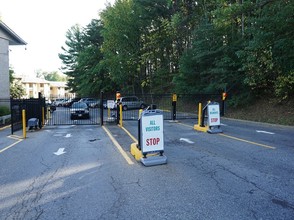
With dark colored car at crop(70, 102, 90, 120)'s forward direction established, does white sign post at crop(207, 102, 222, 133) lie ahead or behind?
ahead

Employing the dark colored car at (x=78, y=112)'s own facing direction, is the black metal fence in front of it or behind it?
in front

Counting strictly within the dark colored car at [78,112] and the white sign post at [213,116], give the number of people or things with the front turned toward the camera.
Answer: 2

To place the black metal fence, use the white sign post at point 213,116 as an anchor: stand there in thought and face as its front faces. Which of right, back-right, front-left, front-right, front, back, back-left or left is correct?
right

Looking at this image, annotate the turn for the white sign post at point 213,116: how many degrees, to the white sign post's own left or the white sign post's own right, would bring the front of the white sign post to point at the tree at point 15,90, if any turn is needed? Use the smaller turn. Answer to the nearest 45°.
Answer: approximately 135° to the white sign post's own right

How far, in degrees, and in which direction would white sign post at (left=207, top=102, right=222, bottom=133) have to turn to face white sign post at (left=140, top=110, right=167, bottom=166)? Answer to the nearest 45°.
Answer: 0° — it already faces it

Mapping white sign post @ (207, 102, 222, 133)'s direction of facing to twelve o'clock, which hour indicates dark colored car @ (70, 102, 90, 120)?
The dark colored car is roughly at 4 o'clock from the white sign post.

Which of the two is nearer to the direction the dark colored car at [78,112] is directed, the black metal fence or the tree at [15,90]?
the black metal fence

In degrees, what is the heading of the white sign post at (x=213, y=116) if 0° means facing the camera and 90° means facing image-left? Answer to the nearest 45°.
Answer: approximately 0°

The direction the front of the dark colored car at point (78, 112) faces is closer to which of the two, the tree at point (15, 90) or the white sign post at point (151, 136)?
the white sign post

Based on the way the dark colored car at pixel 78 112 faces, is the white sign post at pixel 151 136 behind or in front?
in front

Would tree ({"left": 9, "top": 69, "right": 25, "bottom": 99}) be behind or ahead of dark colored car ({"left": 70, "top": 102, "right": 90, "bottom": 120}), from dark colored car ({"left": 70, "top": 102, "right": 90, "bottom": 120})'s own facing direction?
behind

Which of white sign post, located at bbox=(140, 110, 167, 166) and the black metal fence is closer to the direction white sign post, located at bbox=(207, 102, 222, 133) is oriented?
the white sign post
